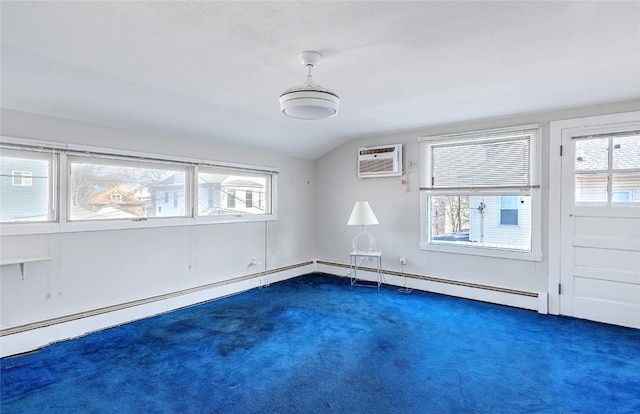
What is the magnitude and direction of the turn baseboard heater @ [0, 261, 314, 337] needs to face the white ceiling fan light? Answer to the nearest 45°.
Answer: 0° — it already faces it

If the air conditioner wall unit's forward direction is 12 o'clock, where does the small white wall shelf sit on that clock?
The small white wall shelf is roughly at 12 o'clock from the air conditioner wall unit.

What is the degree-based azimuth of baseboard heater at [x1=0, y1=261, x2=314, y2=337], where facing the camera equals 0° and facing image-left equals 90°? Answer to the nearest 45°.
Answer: approximately 315°

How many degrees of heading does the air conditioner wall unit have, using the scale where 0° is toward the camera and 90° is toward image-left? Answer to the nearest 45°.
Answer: approximately 45°

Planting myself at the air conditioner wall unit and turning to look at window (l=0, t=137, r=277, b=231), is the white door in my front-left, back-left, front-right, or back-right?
back-left

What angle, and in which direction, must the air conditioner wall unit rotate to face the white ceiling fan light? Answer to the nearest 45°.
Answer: approximately 45° to its left

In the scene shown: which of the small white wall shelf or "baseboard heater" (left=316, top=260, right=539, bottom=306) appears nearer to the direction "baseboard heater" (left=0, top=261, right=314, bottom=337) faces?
the baseboard heater
